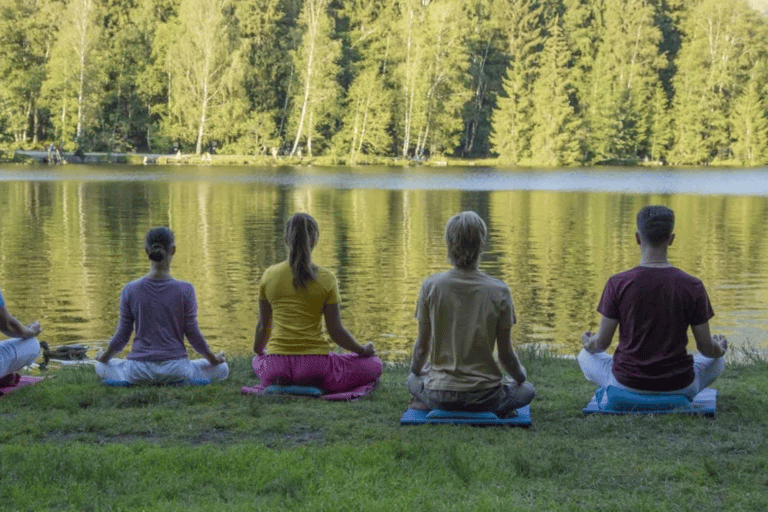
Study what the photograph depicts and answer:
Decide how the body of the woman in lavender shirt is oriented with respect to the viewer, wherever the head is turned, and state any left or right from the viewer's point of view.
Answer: facing away from the viewer

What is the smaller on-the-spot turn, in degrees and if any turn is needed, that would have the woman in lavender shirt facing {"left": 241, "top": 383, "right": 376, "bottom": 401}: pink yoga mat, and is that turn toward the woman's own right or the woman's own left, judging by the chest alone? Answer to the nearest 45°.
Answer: approximately 135° to the woman's own right

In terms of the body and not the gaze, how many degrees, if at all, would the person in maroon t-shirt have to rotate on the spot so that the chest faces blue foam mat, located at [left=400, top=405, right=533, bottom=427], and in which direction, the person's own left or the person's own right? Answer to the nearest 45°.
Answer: approximately 135° to the person's own left

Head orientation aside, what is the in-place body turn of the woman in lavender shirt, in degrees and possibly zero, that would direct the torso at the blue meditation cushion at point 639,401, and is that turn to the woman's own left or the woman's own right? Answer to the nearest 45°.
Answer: approximately 135° to the woman's own right

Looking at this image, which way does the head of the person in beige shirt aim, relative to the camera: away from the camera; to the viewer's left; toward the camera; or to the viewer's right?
away from the camera

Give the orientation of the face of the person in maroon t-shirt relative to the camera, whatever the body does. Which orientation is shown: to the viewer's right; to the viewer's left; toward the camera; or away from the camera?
away from the camera

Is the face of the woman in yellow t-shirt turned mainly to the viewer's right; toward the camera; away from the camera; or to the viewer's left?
away from the camera

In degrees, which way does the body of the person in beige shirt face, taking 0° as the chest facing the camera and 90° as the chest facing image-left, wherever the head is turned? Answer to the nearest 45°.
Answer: approximately 180°

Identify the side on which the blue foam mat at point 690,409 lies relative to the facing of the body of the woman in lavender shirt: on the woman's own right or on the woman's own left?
on the woman's own right

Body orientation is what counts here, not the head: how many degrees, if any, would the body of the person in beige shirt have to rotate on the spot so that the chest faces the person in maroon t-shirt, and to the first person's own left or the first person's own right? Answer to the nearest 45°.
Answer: approximately 90° to the first person's own right

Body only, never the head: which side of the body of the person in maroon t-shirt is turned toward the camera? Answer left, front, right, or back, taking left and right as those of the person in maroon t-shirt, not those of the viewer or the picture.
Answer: back

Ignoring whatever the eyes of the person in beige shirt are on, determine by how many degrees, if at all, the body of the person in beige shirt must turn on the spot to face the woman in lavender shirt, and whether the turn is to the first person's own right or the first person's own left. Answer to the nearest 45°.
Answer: approximately 45° to the first person's own left

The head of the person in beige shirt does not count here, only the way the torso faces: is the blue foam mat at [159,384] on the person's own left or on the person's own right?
on the person's own left

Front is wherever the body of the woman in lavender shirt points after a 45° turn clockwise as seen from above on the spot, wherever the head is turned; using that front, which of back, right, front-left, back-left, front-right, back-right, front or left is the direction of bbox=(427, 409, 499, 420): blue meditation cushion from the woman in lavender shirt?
right

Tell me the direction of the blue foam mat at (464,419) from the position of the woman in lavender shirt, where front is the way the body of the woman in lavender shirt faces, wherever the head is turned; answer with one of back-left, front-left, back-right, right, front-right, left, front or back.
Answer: back-right
